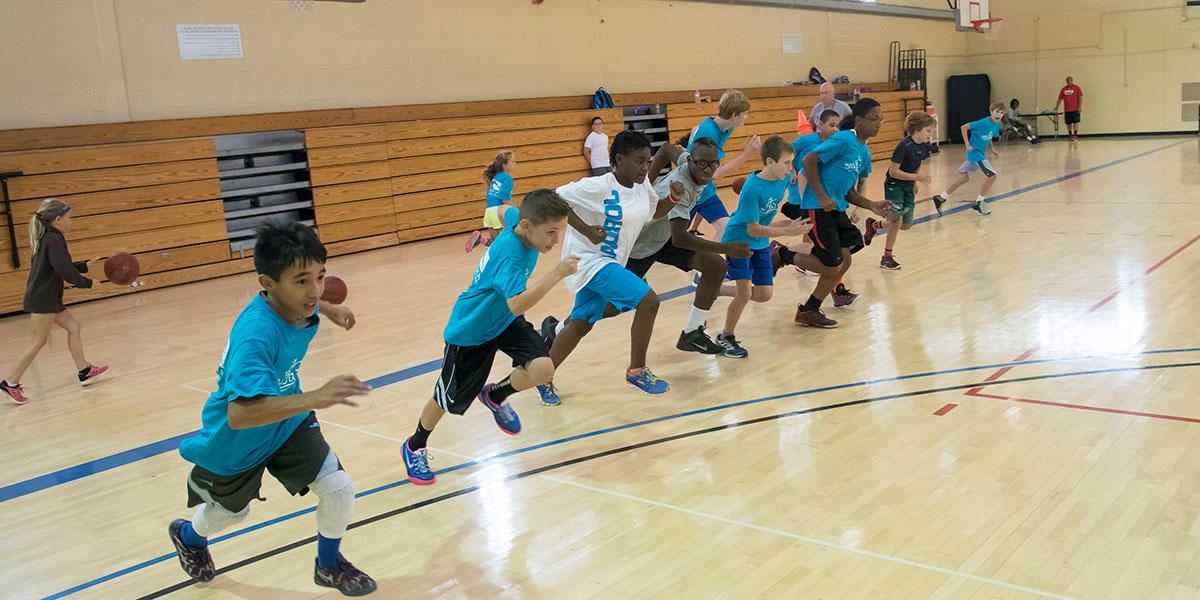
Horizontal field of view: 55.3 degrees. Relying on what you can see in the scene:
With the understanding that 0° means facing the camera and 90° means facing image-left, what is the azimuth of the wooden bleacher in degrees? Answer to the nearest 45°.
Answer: approximately 315°

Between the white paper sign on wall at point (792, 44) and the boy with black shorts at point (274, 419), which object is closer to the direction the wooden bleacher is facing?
the boy with black shorts

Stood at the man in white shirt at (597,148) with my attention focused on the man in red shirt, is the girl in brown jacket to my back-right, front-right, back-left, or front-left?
back-right

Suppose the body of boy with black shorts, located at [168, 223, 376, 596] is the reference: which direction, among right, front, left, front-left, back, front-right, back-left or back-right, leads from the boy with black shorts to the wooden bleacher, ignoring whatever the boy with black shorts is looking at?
back-left

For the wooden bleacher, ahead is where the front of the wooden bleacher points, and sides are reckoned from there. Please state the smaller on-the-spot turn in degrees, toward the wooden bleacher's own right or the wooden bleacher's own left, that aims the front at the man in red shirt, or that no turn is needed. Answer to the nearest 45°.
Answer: approximately 90° to the wooden bleacher's own left

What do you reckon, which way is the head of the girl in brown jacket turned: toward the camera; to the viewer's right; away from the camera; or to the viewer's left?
to the viewer's right

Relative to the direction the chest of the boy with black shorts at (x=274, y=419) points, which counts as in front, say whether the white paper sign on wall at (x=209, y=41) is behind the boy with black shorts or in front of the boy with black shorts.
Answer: behind
